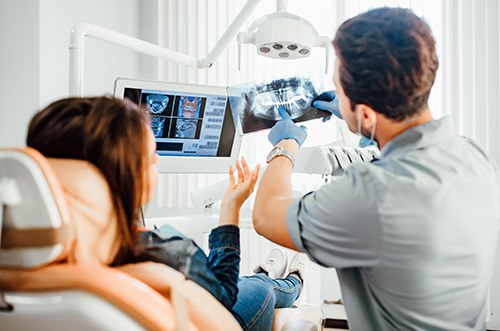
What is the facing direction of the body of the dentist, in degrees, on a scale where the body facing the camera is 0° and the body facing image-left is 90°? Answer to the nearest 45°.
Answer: approximately 135°

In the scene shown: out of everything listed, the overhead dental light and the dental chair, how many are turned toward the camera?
1

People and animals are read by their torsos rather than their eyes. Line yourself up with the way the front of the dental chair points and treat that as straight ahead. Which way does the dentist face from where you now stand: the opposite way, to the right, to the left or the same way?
to the left

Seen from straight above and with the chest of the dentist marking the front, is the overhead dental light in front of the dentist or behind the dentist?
in front

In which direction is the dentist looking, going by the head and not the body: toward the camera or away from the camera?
away from the camera

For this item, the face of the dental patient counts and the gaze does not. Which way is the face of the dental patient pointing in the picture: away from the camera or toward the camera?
away from the camera

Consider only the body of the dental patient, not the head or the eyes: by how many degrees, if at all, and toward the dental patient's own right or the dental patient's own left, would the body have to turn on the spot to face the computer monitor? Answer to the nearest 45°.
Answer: approximately 45° to the dental patient's own left

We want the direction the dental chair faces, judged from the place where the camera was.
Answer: facing away from the viewer and to the right of the viewer

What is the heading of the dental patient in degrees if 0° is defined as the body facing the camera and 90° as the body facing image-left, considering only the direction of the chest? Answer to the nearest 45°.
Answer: approximately 225°

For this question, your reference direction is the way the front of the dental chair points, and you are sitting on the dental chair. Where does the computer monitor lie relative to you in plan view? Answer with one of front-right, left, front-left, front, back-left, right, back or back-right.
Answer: front-left

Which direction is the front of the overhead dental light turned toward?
toward the camera

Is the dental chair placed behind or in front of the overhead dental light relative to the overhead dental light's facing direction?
in front
